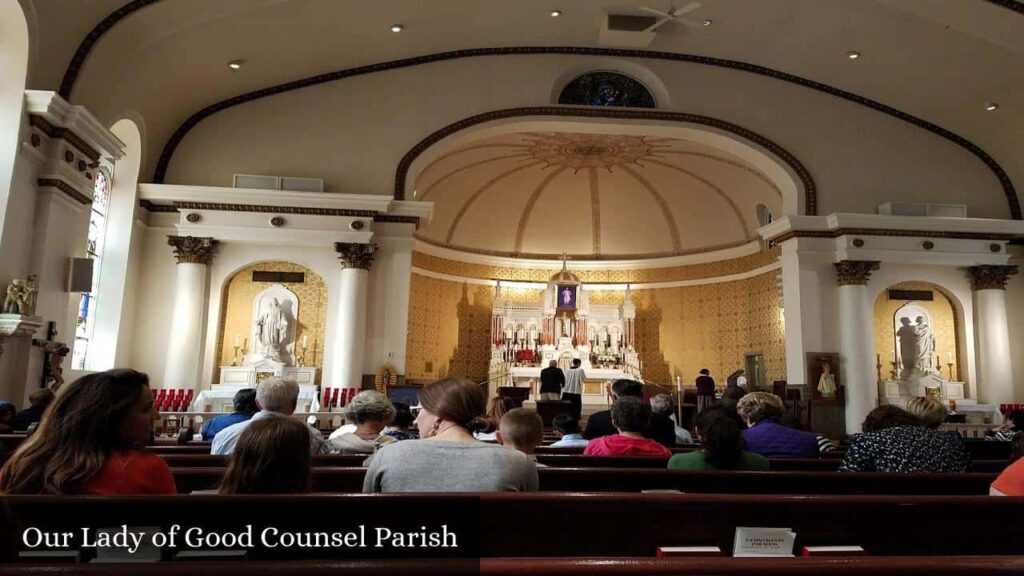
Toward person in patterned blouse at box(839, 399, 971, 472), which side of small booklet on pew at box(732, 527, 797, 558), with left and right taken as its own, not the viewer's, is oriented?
back

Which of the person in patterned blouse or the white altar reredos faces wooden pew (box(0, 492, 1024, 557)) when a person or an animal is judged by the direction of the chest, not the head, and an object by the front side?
the white altar reredos

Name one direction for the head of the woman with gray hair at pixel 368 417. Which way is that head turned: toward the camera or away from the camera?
away from the camera

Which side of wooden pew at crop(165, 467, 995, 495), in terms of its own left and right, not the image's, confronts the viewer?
back

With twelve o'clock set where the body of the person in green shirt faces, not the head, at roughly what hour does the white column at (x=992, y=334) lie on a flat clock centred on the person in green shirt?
The white column is roughly at 1 o'clock from the person in green shirt.

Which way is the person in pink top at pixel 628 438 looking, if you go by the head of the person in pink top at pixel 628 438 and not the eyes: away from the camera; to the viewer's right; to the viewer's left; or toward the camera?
away from the camera

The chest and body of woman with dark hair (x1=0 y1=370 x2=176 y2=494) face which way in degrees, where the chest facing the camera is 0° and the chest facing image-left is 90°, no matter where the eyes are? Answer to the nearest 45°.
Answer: approximately 225°

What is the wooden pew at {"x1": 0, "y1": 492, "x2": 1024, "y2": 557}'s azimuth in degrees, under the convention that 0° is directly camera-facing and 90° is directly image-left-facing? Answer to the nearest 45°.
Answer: approximately 180°

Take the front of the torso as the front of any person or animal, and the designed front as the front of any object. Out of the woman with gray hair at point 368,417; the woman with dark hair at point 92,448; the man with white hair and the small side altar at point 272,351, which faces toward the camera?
the small side altar

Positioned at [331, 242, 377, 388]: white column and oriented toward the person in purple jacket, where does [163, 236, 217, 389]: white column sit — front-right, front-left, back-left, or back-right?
back-right

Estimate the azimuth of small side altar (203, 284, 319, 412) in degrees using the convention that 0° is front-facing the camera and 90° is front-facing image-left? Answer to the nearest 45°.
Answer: approximately 0°

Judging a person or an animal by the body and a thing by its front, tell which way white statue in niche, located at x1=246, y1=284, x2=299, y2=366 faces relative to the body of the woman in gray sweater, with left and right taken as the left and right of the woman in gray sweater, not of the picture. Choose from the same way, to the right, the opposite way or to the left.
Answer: the opposite way

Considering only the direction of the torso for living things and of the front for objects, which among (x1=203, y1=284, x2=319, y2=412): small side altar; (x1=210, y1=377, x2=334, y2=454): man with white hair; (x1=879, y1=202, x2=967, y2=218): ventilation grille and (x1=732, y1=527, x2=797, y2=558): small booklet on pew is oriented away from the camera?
the man with white hair

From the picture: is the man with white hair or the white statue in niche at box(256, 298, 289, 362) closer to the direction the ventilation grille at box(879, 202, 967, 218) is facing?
the man with white hair

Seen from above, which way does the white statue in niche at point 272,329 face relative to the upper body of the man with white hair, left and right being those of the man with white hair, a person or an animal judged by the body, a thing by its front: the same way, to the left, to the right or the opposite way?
the opposite way

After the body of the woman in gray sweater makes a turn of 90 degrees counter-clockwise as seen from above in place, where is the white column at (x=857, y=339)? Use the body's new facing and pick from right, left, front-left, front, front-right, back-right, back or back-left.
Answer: back-right

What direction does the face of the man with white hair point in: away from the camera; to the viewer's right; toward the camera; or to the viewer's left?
away from the camera

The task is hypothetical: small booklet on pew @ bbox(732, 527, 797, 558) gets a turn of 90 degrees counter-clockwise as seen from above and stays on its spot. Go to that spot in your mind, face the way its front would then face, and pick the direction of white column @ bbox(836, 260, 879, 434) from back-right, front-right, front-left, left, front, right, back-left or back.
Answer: left

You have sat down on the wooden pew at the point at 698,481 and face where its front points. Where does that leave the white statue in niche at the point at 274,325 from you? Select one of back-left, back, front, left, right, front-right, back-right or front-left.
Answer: front-left

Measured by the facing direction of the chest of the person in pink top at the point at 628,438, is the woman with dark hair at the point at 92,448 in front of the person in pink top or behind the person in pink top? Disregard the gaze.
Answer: behind

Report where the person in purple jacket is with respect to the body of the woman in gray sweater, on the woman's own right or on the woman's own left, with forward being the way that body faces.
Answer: on the woman's own right
